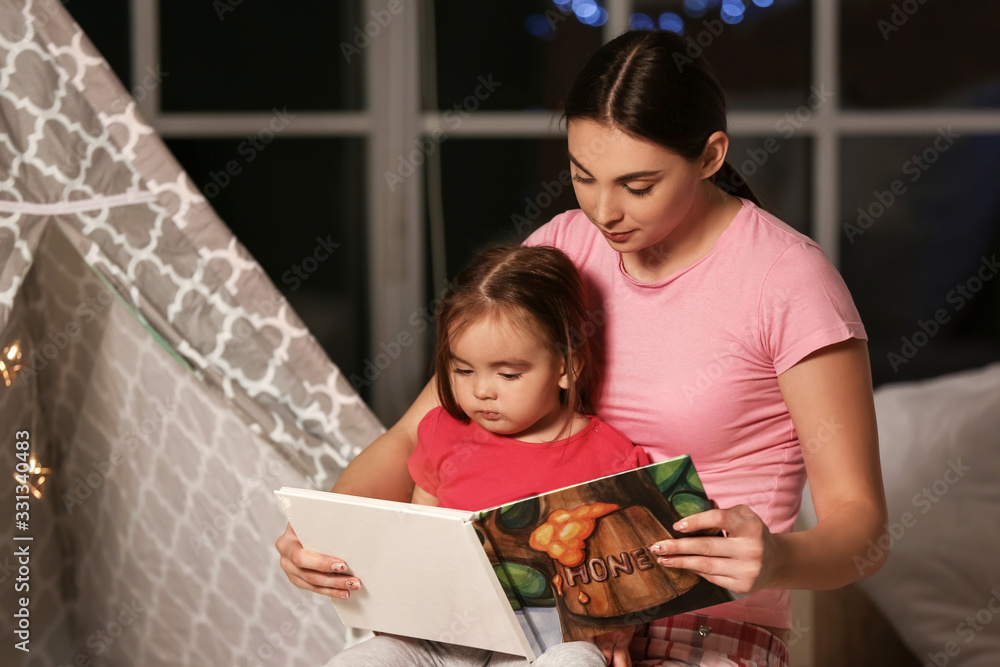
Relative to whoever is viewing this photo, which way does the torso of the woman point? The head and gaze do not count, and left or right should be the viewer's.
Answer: facing the viewer and to the left of the viewer

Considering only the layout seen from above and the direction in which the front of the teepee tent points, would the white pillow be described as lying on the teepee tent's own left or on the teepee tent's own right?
on the teepee tent's own left

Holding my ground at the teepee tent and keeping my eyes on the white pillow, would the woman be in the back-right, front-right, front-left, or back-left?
front-right

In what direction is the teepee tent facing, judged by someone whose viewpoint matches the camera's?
facing the viewer

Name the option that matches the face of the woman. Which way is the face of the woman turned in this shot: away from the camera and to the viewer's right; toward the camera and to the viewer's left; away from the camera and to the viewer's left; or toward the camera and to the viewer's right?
toward the camera and to the viewer's left

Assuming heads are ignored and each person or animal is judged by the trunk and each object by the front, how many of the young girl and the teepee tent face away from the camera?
0
